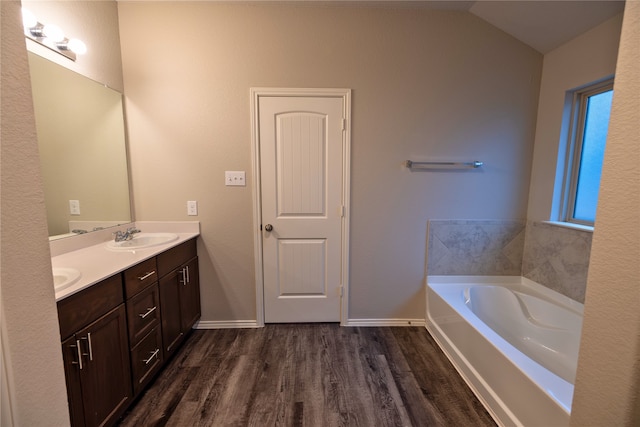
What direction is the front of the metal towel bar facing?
toward the camera

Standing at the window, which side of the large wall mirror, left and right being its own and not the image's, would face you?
front

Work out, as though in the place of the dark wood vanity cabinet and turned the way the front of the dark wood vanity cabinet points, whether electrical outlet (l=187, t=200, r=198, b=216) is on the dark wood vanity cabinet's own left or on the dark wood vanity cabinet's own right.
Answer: on the dark wood vanity cabinet's own left

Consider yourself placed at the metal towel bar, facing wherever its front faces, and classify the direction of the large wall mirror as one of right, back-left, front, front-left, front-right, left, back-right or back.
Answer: front-right

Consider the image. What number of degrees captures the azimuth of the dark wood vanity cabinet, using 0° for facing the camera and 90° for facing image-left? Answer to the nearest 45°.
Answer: approximately 315°

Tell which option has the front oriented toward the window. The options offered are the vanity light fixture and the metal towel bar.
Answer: the vanity light fixture

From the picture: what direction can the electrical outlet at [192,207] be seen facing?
toward the camera

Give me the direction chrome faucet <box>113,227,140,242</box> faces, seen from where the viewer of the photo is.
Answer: facing the viewer and to the right of the viewer

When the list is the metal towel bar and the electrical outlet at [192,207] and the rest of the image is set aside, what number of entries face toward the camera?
2

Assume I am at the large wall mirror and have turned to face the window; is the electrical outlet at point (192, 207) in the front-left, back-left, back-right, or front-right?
front-left

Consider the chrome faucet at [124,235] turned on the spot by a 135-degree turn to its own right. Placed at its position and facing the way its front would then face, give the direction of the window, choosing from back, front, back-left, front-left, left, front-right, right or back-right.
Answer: back-left

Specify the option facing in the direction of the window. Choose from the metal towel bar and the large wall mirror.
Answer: the large wall mirror
